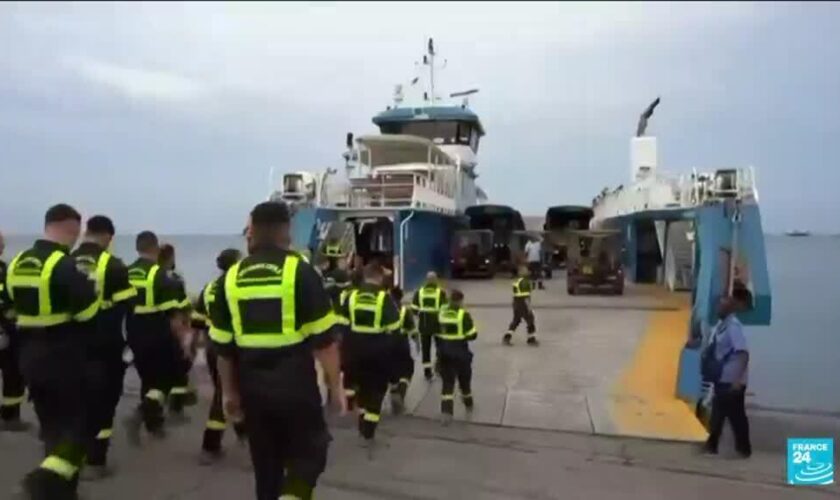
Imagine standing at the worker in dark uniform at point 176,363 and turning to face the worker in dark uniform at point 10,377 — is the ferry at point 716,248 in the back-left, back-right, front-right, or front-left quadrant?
back-right

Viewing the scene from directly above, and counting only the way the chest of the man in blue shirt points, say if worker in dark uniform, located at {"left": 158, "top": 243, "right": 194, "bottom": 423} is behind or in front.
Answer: in front

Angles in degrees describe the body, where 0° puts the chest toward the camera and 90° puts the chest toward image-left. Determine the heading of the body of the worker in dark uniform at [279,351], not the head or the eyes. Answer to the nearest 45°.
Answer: approximately 180°

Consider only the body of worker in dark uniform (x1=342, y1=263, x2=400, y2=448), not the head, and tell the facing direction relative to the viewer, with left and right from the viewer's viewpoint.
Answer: facing away from the viewer

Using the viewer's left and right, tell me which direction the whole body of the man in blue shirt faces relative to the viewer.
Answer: facing to the left of the viewer

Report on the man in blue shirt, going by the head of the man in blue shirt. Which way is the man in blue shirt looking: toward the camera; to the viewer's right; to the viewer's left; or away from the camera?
to the viewer's left

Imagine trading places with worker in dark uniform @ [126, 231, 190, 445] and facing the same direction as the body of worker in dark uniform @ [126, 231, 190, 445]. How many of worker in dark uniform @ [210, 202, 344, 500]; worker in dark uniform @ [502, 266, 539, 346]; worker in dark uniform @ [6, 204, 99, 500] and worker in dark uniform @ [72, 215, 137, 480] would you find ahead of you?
1

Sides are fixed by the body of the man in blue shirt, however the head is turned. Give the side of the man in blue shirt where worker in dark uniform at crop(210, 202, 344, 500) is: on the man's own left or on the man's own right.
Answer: on the man's own left
